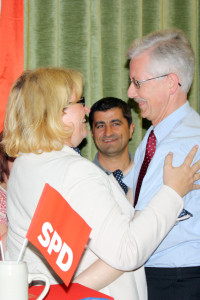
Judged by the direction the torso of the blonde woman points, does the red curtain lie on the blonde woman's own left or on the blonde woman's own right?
on the blonde woman's own left

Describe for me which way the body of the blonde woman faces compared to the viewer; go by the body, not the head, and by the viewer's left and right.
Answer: facing away from the viewer and to the right of the viewer
